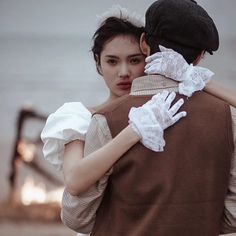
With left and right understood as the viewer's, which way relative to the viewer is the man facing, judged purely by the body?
facing away from the viewer
